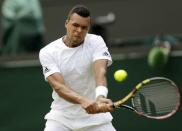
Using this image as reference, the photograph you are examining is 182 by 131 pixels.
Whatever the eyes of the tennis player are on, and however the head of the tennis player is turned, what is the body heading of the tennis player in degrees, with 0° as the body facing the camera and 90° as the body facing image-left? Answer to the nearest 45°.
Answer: approximately 0°

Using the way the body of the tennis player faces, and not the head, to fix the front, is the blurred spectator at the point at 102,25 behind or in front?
behind

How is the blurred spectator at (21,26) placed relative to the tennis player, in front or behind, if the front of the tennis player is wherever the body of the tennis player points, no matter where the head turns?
behind
